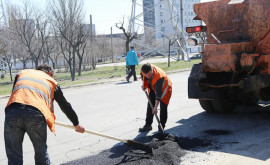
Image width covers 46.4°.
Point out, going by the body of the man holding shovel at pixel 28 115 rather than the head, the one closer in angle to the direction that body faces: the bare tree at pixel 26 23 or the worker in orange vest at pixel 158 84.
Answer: the worker in orange vest

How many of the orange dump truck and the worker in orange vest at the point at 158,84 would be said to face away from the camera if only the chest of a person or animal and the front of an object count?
1

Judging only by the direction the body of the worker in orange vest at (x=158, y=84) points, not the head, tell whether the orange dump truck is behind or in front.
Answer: behind

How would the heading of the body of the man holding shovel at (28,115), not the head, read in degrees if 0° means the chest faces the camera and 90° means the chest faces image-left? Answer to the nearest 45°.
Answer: approximately 225°

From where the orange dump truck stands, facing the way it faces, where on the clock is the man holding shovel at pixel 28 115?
The man holding shovel is roughly at 7 o'clock from the orange dump truck.

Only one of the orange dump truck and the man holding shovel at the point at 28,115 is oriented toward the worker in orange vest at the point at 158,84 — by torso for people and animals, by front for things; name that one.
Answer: the man holding shovel

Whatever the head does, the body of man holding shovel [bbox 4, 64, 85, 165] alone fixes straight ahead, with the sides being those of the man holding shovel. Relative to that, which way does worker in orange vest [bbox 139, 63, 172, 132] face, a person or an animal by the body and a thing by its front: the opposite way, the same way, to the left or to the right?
the opposite way

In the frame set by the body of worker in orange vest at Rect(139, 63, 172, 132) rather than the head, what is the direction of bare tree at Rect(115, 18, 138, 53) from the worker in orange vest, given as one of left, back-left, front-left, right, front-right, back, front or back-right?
back-right

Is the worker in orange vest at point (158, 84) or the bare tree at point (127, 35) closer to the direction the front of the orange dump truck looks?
the bare tree

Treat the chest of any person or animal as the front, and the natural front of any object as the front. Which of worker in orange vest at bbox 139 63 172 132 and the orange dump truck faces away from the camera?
the orange dump truck

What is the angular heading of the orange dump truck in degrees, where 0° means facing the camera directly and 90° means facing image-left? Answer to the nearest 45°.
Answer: approximately 180°

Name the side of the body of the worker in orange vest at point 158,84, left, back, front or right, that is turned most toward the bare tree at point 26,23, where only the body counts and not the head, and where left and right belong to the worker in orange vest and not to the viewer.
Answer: right

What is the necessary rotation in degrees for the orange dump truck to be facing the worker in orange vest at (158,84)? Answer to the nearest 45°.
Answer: approximately 135° to its left

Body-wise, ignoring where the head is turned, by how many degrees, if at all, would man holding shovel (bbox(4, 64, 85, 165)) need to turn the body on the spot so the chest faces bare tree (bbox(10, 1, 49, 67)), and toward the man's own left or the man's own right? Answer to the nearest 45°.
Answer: approximately 45° to the man's own left
